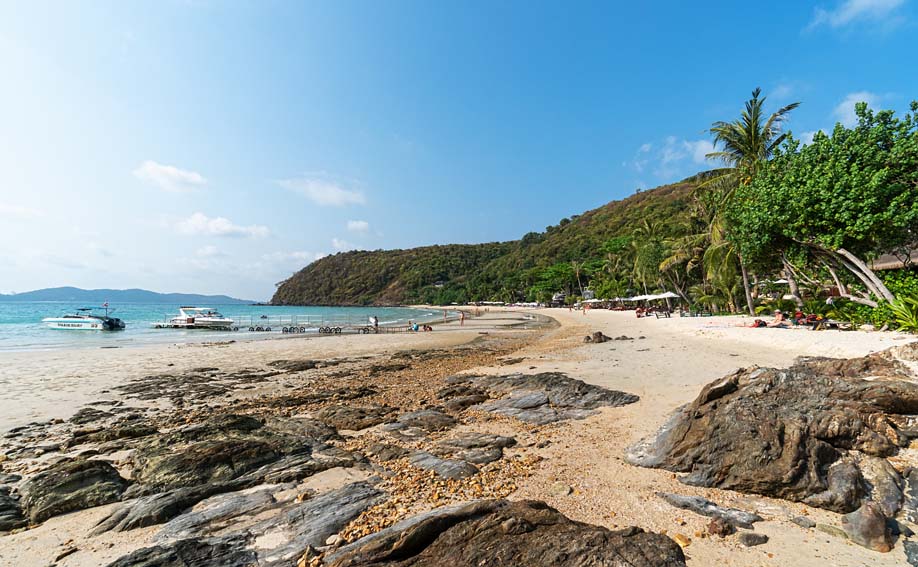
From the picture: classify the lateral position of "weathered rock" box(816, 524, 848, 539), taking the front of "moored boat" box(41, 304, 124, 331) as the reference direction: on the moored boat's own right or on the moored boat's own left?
on the moored boat's own left

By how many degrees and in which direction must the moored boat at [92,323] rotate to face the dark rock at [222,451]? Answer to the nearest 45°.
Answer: approximately 90° to its left

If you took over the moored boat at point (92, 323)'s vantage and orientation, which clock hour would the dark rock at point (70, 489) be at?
The dark rock is roughly at 9 o'clock from the moored boat.

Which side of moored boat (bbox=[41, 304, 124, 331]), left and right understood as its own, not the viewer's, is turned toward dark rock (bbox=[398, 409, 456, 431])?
left

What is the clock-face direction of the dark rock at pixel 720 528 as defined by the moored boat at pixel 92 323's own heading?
The dark rock is roughly at 9 o'clock from the moored boat.

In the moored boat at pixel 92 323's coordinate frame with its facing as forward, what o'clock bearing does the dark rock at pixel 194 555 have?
The dark rock is roughly at 9 o'clock from the moored boat.

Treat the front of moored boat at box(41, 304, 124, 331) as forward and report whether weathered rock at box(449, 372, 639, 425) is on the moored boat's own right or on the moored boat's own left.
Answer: on the moored boat's own left

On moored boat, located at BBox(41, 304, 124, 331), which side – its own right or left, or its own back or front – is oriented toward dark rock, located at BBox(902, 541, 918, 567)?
left

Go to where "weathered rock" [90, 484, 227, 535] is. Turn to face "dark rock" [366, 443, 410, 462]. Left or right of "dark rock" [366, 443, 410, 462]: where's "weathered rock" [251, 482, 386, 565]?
right

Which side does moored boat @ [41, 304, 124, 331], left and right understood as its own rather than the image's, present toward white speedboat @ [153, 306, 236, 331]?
back

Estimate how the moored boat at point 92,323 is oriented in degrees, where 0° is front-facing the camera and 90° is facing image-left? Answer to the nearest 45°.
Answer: approximately 90°

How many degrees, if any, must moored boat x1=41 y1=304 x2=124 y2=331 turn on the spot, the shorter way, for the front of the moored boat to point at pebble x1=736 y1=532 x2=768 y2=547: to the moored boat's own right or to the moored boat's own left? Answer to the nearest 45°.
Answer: approximately 90° to the moored boat's own left

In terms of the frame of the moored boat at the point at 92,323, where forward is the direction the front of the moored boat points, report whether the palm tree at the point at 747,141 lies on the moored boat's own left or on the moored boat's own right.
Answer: on the moored boat's own left
